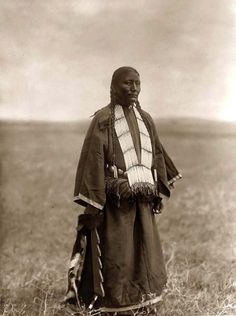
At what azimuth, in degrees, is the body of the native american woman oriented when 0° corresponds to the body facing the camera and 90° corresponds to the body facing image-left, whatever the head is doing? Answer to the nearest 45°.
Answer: approximately 315°

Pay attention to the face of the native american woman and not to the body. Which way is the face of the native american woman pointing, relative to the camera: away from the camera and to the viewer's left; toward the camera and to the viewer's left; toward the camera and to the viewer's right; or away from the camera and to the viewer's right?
toward the camera and to the viewer's right
